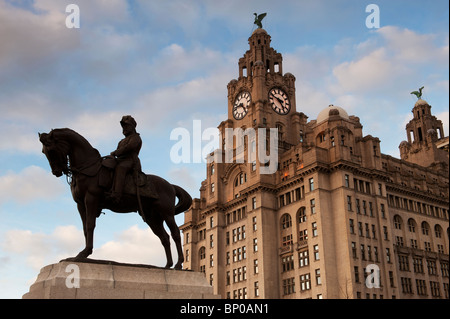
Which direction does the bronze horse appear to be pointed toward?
to the viewer's left

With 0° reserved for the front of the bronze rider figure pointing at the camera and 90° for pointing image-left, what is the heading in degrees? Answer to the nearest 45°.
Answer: approximately 90°
